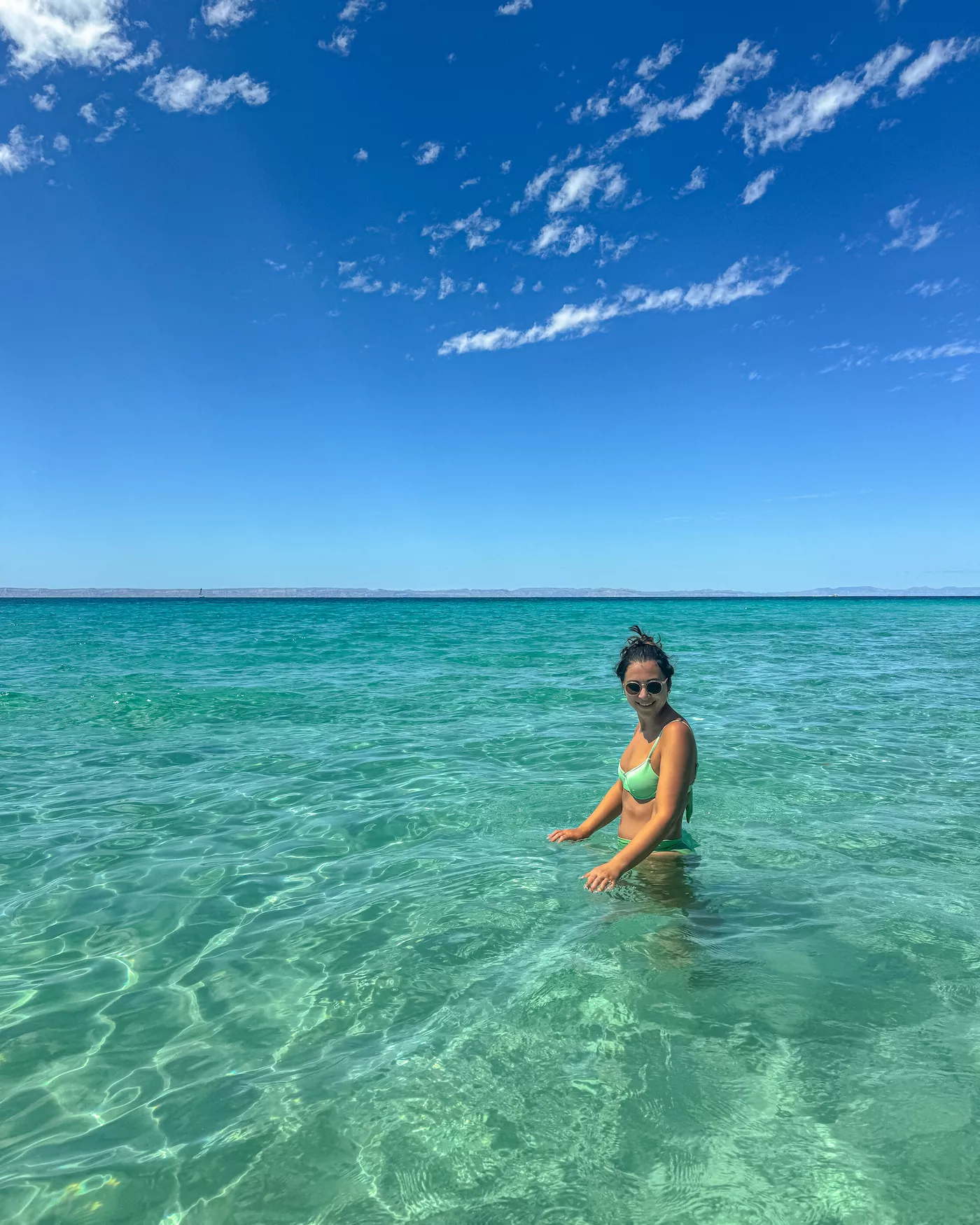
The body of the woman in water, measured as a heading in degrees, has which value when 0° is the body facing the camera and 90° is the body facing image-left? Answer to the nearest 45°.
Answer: approximately 45°
